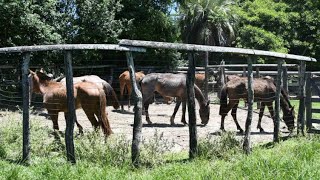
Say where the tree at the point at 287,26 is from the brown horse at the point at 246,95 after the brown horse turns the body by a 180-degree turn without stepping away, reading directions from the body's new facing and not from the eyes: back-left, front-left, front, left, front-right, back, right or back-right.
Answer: right

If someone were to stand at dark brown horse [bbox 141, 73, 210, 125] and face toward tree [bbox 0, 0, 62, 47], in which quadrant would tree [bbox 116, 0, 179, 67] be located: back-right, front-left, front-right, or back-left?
front-right

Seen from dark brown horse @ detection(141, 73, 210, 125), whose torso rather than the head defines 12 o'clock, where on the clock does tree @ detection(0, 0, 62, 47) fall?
The tree is roughly at 7 o'clock from the dark brown horse.

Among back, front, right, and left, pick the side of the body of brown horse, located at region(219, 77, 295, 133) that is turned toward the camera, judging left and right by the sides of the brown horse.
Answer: right

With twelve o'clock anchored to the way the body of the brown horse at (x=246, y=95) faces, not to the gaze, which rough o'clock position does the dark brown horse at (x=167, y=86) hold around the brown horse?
The dark brown horse is roughly at 7 o'clock from the brown horse.

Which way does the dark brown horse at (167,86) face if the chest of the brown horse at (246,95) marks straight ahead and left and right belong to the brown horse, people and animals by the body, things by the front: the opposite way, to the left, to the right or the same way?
the same way

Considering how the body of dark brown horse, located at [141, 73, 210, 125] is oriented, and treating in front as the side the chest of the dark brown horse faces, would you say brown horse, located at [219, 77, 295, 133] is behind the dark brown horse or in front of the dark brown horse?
in front

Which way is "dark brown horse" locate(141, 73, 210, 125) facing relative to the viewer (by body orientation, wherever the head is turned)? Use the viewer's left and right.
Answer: facing to the right of the viewer

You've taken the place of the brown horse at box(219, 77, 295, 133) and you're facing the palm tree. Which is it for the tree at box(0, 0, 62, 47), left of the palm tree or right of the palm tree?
left

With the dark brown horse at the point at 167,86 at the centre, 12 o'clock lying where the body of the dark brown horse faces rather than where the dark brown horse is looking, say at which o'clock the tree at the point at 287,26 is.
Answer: The tree is roughly at 10 o'clock from the dark brown horse.

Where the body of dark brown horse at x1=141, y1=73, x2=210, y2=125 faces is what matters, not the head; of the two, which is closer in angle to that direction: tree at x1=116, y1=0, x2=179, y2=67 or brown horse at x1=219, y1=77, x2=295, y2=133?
the brown horse

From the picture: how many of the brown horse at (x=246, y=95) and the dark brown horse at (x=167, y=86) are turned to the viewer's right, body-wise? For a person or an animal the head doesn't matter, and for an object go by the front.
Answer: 2

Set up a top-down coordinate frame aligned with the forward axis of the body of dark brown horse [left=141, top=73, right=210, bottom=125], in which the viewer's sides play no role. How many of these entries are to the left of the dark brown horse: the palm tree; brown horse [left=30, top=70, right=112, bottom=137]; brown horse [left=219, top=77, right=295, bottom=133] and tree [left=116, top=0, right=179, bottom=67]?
2

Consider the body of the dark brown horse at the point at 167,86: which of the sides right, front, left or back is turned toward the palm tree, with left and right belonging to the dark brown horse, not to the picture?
left

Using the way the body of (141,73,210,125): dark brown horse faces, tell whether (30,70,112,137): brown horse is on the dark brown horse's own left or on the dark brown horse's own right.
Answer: on the dark brown horse's own right

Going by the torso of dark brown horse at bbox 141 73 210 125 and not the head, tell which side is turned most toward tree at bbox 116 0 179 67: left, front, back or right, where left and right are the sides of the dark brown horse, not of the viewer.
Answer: left
